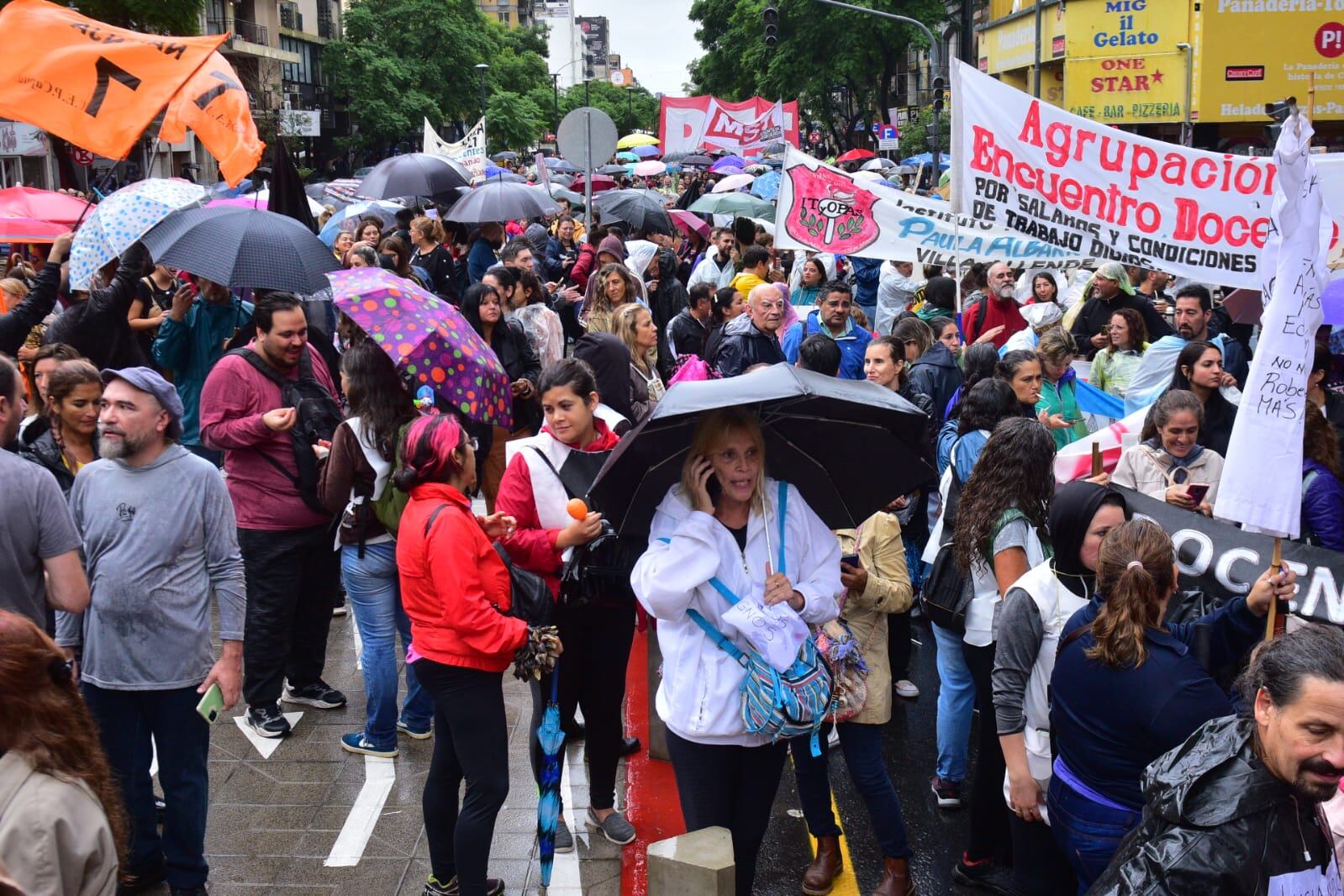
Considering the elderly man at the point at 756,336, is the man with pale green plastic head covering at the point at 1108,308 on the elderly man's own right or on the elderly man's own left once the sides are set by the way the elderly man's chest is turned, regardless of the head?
on the elderly man's own left

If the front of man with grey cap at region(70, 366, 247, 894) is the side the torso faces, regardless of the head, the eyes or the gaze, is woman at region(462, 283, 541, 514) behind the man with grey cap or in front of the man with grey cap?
behind

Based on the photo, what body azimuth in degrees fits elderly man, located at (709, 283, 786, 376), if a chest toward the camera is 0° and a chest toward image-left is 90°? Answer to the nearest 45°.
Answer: approximately 315°

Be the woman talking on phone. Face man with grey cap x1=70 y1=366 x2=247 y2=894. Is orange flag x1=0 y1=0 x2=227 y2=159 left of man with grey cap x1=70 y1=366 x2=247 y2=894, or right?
right

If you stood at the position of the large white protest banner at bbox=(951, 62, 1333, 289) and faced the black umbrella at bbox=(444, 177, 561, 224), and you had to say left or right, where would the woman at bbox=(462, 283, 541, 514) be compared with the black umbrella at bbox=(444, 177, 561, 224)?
left

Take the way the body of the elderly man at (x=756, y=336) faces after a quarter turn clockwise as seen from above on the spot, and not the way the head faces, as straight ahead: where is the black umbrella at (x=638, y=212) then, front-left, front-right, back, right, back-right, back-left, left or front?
back-right

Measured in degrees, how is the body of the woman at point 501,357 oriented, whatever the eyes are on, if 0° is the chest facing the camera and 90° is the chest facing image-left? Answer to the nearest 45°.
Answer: approximately 0°

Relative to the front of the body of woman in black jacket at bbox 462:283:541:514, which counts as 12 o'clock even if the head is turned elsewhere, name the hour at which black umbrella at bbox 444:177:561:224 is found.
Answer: The black umbrella is roughly at 6 o'clock from the woman in black jacket.

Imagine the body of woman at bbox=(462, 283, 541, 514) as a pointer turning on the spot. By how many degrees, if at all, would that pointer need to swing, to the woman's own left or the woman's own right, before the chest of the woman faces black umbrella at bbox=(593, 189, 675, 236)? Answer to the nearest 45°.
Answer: approximately 180°

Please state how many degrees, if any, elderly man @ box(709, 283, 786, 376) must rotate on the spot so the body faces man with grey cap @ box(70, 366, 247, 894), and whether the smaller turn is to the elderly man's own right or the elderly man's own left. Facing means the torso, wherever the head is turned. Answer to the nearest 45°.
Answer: approximately 45° to the elderly man's own right

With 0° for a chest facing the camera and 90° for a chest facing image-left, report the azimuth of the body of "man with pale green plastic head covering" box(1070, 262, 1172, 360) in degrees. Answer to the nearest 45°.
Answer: approximately 45°

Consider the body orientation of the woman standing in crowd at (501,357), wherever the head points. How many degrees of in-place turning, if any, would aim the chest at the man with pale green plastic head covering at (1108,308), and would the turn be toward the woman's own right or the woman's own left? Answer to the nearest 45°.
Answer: approximately 90° to the woman's own left

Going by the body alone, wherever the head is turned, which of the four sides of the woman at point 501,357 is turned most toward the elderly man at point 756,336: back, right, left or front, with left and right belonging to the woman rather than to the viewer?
left
